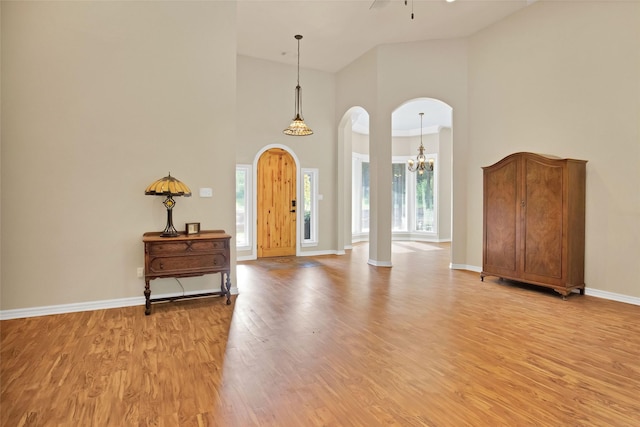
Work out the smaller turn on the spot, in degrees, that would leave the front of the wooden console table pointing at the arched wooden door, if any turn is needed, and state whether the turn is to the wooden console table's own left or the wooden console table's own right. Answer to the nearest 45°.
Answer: approximately 135° to the wooden console table's own left

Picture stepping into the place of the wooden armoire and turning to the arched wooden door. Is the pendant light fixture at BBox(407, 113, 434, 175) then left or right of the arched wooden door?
right

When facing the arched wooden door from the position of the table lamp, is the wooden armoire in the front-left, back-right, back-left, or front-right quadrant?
front-right

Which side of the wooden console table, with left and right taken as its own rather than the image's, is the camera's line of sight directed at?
front

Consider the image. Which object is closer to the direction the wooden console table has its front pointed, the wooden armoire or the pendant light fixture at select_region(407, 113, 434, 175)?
the wooden armoire

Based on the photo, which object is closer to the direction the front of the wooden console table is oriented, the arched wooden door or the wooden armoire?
the wooden armoire

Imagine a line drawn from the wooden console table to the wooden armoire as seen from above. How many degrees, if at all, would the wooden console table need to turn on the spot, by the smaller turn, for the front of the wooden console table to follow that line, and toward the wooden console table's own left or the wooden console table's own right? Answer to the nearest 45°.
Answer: approximately 90° to the wooden console table's own left

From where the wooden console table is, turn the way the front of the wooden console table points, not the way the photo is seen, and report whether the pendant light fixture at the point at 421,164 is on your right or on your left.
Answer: on your left
